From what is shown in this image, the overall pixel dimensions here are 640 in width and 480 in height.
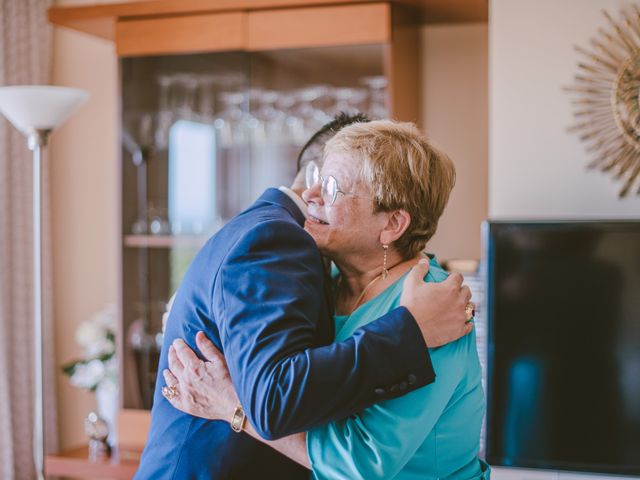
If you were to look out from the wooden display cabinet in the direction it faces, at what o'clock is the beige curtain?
The beige curtain is roughly at 4 o'clock from the wooden display cabinet.

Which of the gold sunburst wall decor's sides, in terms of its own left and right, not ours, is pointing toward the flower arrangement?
right

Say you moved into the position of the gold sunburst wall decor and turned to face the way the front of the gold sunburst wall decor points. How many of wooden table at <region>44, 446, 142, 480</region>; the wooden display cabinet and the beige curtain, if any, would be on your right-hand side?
3

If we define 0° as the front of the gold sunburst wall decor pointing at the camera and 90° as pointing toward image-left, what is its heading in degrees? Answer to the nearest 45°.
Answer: approximately 0°

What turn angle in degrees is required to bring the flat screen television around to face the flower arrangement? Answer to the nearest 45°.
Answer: approximately 90° to its right

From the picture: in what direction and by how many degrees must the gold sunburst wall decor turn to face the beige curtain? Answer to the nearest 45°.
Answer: approximately 90° to its right

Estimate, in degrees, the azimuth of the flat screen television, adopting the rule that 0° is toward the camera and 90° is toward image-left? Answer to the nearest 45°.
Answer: approximately 0°

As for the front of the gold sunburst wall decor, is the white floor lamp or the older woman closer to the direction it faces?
the older woman

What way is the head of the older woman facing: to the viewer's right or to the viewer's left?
to the viewer's left

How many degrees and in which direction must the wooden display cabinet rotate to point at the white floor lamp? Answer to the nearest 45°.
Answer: approximately 45° to its right
